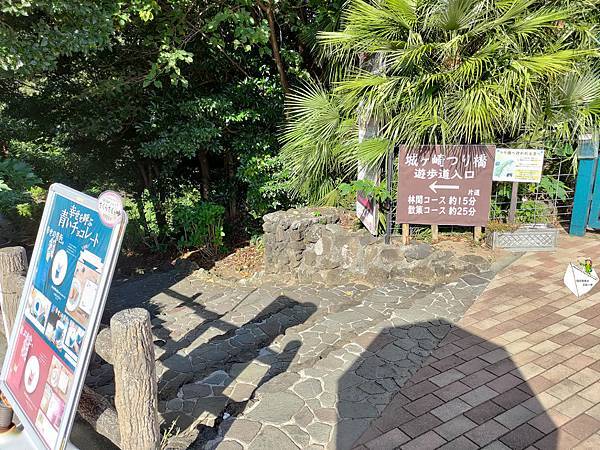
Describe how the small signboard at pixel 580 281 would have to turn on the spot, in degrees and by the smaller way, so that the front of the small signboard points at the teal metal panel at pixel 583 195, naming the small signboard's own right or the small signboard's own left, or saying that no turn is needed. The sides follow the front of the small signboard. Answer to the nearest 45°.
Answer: approximately 180°

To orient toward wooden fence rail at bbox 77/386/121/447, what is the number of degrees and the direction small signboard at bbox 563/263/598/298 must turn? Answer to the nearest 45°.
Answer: approximately 45° to its right

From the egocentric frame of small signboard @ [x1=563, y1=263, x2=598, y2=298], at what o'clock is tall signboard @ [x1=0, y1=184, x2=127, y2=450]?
tall signboard @ [x1=0, y1=184, x2=127, y2=450] is roughly at 1 o'clock from small signboard @ [x1=563, y1=263, x2=598, y2=298].

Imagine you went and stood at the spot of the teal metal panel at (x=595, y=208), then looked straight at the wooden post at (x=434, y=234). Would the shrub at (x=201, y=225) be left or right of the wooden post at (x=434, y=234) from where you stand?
right

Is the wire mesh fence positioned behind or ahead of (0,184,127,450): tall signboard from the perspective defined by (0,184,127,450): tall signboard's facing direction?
behind

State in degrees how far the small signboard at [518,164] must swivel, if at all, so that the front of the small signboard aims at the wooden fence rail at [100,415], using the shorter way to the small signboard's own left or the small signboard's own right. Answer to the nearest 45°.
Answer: approximately 45° to the small signboard's own right

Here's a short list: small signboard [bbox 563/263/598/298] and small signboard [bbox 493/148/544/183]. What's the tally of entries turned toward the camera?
2
